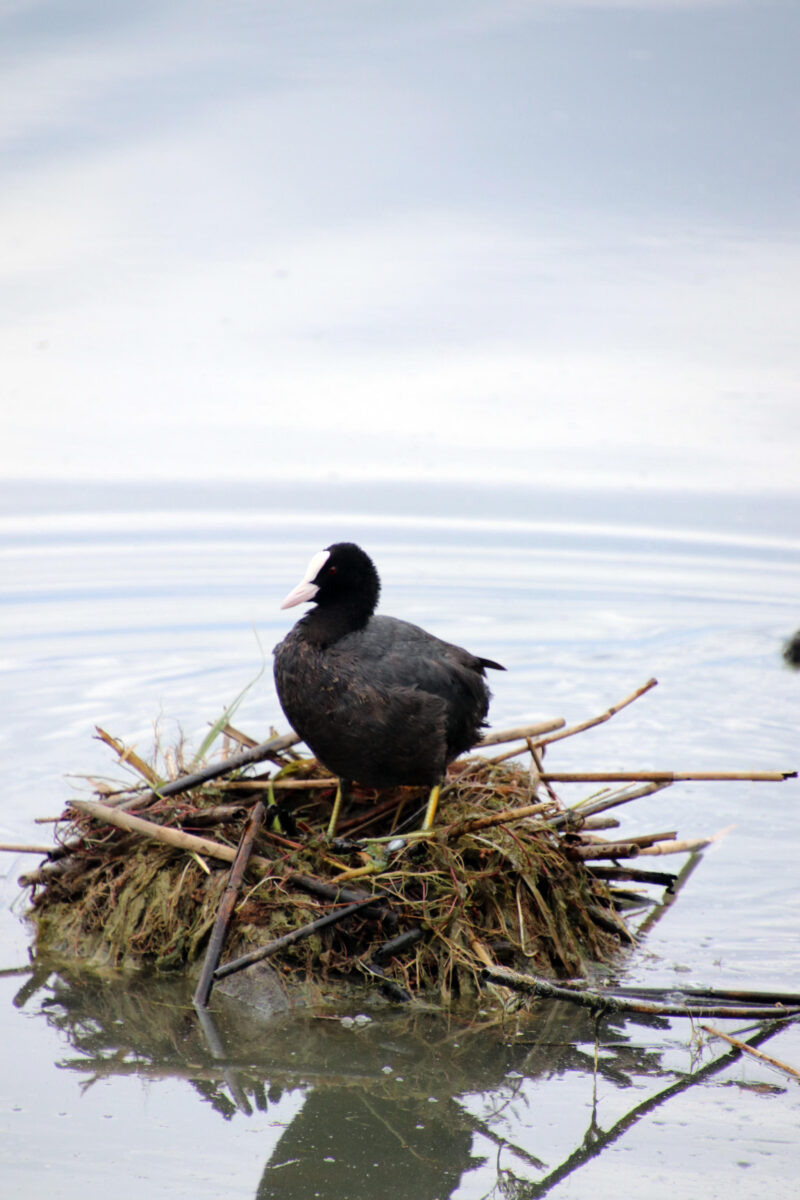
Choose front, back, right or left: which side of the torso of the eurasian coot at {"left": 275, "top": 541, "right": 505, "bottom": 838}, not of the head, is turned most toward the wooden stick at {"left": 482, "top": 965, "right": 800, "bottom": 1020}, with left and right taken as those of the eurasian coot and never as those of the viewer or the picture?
left

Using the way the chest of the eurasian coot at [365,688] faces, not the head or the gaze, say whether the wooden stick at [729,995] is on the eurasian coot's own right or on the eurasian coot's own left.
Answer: on the eurasian coot's own left

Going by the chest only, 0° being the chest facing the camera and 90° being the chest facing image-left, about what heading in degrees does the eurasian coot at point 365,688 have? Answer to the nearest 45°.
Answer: approximately 45°

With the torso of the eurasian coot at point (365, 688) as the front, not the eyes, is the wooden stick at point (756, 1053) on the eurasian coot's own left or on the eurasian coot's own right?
on the eurasian coot's own left

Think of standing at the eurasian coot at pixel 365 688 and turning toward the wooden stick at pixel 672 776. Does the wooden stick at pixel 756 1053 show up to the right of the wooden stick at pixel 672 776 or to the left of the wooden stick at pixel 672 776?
right
